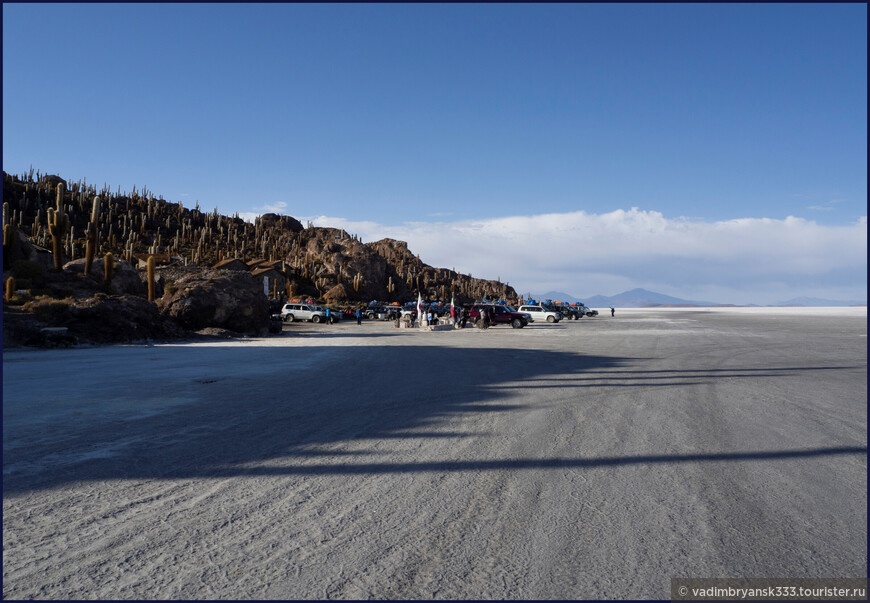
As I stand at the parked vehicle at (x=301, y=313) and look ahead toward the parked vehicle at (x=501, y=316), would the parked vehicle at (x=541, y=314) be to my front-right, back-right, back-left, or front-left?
front-left

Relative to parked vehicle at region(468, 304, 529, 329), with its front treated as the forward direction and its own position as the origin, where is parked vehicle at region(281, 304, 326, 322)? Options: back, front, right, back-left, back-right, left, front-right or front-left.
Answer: back

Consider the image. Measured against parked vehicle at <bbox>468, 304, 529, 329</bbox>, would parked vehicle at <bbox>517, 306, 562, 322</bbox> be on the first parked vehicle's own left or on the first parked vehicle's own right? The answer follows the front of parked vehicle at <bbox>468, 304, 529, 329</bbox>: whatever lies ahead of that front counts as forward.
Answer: on the first parked vehicle's own left

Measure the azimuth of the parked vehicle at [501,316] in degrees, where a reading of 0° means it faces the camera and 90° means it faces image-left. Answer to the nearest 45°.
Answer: approximately 270°

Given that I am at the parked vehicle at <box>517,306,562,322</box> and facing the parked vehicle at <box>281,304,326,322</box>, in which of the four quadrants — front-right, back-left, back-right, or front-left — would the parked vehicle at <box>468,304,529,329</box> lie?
front-left

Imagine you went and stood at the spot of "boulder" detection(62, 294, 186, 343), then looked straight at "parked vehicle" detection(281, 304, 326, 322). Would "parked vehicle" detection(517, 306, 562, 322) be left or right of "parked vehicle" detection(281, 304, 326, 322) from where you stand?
right

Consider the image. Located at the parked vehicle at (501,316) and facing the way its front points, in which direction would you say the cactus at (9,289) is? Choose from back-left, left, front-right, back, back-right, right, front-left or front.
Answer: back-right

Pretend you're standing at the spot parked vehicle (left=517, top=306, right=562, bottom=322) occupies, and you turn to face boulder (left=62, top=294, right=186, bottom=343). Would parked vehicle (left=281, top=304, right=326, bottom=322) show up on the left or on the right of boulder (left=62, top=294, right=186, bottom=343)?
right

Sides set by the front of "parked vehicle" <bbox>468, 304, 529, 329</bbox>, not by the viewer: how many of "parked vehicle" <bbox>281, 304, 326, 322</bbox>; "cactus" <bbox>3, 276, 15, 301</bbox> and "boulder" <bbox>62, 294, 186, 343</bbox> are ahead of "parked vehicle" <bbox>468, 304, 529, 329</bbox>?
0

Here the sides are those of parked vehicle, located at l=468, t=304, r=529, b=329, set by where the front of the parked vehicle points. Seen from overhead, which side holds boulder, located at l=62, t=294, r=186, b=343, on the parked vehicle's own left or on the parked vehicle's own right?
on the parked vehicle's own right
